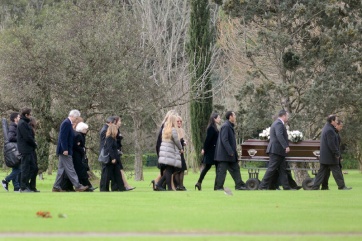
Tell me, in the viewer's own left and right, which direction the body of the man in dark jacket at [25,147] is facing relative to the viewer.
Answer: facing to the right of the viewer

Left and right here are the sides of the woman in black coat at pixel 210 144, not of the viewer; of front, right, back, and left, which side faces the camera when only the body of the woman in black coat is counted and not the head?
right

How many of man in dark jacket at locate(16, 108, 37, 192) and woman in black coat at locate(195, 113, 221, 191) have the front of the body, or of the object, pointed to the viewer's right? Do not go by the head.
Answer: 2

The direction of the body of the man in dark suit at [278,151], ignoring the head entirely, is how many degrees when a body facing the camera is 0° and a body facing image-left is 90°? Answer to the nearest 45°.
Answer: approximately 270°

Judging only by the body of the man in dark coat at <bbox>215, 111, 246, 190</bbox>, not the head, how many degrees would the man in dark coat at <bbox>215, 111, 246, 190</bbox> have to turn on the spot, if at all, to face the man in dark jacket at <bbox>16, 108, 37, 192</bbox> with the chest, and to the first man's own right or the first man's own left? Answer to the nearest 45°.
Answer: approximately 180°

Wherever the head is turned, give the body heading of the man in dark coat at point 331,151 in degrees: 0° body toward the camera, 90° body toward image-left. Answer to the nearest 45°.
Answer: approximately 270°

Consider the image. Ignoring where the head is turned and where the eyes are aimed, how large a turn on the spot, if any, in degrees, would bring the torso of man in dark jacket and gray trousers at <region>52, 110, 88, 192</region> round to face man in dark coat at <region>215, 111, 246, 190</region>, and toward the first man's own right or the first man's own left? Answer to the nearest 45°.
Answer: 0° — they already face them

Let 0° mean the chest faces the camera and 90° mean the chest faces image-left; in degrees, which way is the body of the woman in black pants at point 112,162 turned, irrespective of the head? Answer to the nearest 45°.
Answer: approximately 270°

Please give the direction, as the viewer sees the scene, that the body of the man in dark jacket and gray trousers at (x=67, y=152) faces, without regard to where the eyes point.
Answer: to the viewer's right

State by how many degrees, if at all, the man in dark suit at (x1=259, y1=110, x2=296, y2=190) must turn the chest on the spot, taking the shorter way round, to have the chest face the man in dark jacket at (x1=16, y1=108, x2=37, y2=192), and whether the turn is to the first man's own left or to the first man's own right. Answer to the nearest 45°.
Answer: approximately 180°
